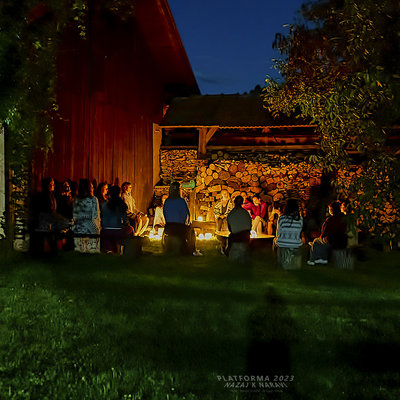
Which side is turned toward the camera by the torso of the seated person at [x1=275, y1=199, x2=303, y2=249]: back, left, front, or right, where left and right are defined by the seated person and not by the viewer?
back

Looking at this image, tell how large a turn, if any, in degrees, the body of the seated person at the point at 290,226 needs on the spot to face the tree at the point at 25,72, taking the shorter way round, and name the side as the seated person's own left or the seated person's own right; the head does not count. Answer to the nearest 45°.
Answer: approximately 90° to the seated person's own left

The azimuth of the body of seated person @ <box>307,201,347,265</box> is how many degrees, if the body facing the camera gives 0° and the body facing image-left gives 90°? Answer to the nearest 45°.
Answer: approximately 90°

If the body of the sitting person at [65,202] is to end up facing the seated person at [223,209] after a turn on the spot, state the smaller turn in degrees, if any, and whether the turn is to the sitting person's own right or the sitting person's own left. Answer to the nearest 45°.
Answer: approximately 45° to the sitting person's own left

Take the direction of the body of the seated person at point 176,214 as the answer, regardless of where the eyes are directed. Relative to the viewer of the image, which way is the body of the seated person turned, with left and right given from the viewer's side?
facing away from the viewer and to the right of the viewer

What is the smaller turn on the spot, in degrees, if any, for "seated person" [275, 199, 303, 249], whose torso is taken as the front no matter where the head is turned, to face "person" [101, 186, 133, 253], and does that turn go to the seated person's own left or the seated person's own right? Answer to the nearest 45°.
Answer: approximately 90° to the seated person's own left

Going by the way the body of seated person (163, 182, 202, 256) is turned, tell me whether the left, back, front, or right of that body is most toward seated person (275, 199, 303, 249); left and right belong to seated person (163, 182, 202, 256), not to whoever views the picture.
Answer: right

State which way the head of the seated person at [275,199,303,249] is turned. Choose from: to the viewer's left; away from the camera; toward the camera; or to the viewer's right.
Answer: away from the camera

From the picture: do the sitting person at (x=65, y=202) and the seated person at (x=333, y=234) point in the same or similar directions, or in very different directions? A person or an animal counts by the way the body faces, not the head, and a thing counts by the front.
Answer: very different directions

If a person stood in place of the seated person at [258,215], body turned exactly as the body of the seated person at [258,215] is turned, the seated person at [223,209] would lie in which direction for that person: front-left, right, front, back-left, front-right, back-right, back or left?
front-right
